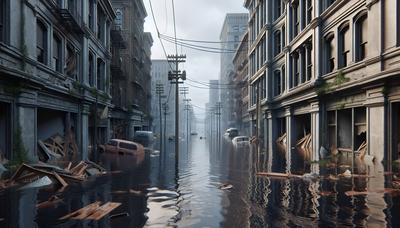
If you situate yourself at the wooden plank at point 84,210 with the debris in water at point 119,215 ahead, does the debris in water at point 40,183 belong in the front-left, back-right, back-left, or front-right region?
back-left

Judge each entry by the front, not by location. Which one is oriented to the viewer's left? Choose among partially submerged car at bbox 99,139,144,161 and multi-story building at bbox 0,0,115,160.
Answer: the partially submerged car

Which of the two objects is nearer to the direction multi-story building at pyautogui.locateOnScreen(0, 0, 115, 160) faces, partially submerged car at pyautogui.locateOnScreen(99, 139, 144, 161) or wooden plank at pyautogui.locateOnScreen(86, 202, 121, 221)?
the wooden plank

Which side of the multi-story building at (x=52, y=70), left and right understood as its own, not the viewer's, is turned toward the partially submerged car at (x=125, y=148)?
left

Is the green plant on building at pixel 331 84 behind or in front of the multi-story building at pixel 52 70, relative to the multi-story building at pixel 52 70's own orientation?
in front

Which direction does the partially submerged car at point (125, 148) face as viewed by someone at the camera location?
facing to the left of the viewer

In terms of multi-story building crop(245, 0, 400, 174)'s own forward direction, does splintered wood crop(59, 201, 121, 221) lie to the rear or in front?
in front

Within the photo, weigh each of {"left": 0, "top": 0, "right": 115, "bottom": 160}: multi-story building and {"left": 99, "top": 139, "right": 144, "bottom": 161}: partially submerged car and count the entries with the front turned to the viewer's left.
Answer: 1

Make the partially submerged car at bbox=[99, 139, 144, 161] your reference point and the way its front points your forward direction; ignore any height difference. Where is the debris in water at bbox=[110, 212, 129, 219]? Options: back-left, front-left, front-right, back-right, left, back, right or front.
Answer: left

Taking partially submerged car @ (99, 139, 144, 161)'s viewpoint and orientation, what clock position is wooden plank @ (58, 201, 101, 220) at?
The wooden plank is roughly at 9 o'clock from the partially submerged car.

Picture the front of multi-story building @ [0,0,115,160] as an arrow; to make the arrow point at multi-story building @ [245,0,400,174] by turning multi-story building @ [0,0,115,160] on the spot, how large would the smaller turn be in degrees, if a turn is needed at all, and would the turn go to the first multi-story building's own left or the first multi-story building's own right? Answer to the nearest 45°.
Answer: approximately 45° to the first multi-story building's own left

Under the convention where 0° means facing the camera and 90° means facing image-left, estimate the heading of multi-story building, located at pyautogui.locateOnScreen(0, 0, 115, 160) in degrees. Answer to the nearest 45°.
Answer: approximately 315°

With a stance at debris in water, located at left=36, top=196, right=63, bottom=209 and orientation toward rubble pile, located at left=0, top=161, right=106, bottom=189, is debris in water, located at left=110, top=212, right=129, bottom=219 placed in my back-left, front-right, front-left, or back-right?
back-right

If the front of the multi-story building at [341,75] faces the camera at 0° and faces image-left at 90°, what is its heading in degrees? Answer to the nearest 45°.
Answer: approximately 45°
